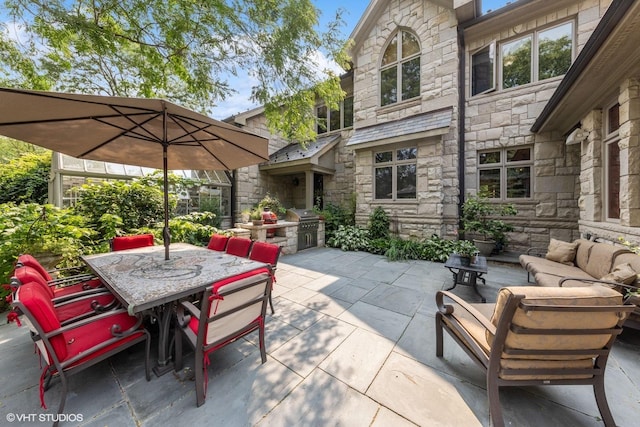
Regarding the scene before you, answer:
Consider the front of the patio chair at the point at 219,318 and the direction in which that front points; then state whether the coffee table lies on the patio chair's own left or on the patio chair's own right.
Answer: on the patio chair's own right

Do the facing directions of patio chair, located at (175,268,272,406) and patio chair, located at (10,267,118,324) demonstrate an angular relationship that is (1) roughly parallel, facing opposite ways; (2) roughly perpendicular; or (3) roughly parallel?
roughly perpendicular

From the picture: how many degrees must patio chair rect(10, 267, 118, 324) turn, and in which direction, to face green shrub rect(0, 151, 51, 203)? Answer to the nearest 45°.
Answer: approximately 90° to its left

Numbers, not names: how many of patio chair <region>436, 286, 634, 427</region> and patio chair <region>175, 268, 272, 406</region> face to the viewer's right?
0

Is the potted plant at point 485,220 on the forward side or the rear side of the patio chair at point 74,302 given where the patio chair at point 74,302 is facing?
on the forward side

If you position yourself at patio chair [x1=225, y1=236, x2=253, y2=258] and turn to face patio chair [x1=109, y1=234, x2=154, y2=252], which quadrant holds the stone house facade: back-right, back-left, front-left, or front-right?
back-right

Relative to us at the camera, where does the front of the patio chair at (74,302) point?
facing to the right of the viewer

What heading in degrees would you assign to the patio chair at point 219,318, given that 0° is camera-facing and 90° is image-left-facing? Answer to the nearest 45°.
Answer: approximately 135°

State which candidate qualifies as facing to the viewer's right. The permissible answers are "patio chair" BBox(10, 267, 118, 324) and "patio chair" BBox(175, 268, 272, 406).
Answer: "patio chair" BBox(10, 267, 118, 324)

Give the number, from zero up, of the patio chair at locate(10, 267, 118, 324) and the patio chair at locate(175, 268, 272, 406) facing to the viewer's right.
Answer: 1

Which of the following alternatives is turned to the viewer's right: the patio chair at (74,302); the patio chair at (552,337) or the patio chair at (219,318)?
the patio chair at (74,302)
